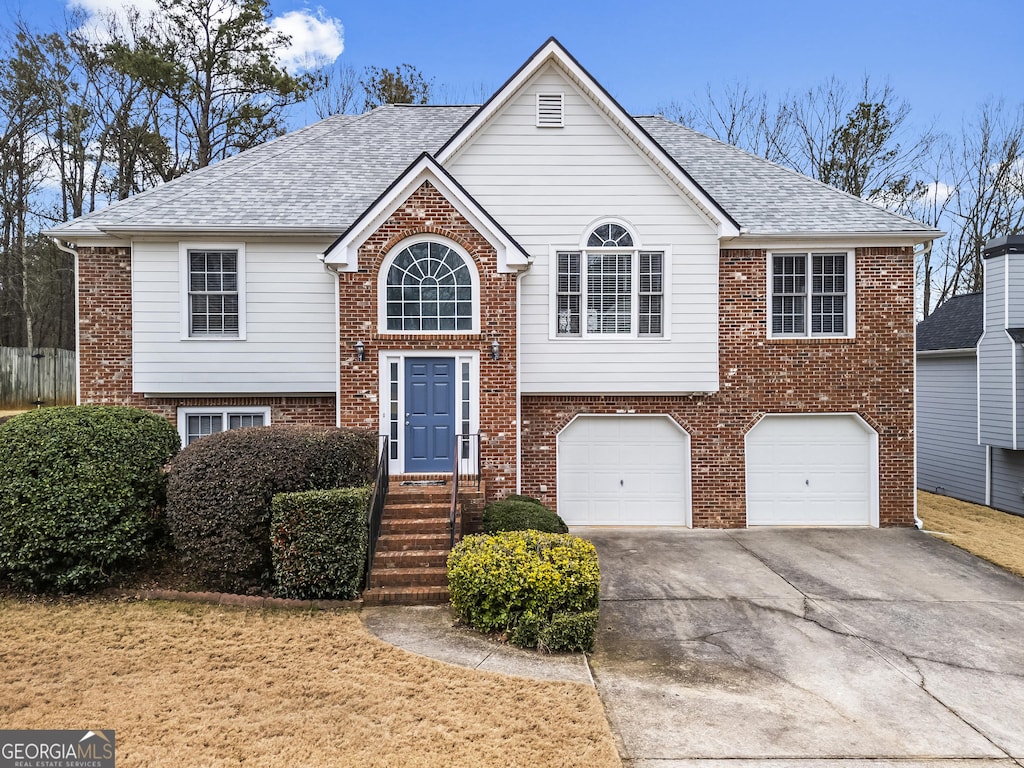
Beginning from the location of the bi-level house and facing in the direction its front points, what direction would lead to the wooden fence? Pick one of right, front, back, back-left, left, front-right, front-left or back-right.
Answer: back-right

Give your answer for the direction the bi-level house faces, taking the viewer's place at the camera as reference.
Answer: facing the viewer

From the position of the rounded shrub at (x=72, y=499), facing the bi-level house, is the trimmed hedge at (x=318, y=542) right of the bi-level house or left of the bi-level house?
right

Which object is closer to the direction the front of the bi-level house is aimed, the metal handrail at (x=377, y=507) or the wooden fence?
the metal handrail

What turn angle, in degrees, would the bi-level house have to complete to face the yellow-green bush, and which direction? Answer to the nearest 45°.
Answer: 0° — it already faces it

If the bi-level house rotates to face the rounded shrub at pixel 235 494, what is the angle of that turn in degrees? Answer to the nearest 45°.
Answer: approximately 45° to its right

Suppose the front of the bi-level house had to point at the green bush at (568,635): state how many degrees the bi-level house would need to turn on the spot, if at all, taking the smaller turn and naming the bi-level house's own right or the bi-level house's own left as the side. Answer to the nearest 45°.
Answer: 0° — it already faces it

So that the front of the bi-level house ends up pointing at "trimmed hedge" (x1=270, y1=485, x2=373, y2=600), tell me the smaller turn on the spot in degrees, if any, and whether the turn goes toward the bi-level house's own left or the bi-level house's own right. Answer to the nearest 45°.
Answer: approximately 45° to the bi-level house's own right

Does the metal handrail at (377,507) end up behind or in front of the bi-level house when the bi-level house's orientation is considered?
in front
